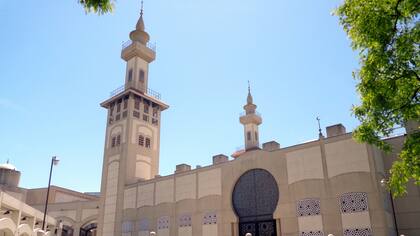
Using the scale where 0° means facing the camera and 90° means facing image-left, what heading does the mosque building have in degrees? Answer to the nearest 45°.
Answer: approximately 45°

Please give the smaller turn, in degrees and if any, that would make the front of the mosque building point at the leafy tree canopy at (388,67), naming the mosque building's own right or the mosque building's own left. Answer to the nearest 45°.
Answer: approximately 45° to the mosque building's own left
